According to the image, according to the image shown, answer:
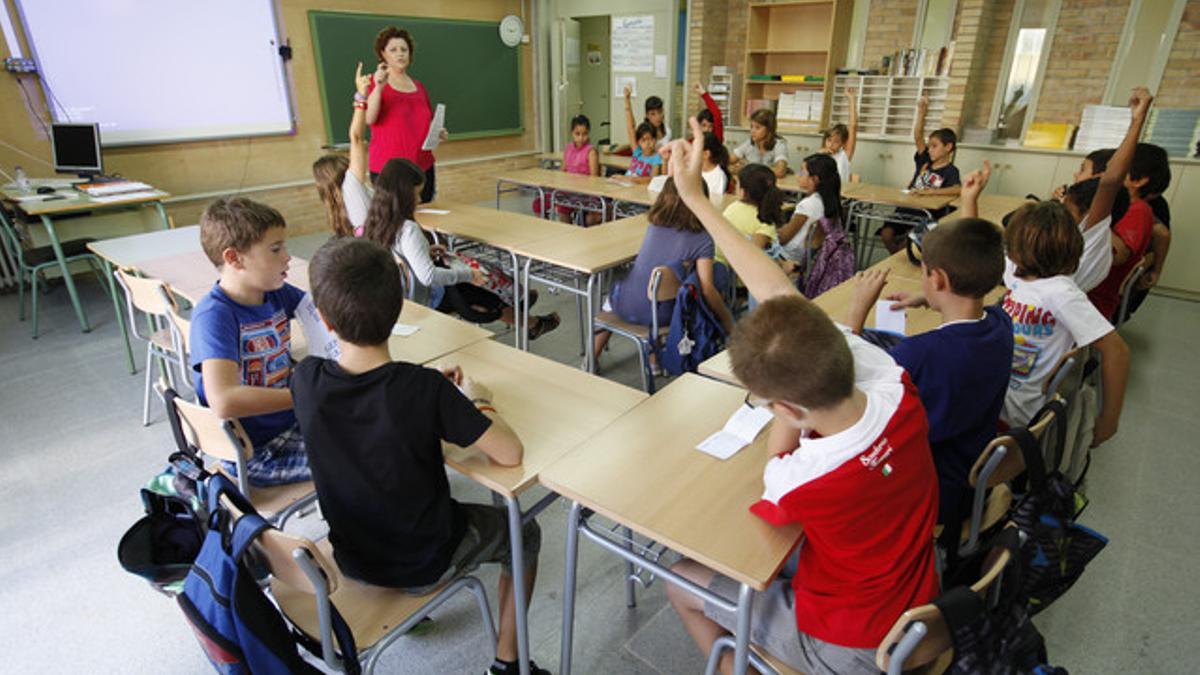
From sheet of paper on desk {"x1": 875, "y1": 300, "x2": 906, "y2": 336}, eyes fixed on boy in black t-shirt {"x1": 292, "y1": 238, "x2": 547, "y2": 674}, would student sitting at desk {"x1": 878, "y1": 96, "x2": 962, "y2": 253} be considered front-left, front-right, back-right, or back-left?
back-right

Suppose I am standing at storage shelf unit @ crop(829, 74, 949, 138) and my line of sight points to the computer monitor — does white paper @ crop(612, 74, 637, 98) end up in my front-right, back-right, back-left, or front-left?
front-right

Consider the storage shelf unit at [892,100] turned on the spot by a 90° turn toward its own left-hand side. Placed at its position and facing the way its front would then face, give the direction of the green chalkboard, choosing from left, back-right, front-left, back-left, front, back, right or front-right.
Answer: back

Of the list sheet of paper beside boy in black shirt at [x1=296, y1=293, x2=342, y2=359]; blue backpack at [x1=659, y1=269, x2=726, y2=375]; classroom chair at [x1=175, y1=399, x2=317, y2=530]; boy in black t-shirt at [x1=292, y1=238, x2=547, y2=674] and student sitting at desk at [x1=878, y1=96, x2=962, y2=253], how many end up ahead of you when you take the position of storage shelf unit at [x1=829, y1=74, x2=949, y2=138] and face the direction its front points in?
5

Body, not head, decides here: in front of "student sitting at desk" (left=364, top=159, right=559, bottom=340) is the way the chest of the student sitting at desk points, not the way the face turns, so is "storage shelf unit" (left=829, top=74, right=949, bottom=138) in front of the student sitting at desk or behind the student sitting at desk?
in front

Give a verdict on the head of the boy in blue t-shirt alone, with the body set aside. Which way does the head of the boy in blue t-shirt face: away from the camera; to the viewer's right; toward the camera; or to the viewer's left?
to the viewer's right

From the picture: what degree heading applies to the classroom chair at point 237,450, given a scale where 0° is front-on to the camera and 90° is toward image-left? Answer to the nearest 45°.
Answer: approximately 225°

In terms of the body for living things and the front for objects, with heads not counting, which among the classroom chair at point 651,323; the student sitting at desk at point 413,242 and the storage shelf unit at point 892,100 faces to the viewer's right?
the student sitting at desk

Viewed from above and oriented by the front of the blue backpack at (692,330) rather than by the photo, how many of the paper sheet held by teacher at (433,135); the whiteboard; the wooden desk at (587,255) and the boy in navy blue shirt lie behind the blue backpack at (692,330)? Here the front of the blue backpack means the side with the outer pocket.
3

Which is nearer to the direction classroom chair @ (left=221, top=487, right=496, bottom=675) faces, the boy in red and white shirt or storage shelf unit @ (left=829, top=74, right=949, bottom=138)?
the storage shelf unit

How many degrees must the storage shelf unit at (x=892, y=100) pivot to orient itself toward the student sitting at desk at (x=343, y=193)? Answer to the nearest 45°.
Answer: approximately 45° to its right

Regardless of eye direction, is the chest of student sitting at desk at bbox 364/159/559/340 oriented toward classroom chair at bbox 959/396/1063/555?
no

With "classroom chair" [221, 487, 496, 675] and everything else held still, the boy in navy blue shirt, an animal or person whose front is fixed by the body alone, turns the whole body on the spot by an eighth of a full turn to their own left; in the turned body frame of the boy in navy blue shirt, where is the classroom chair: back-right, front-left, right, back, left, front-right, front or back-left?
front-left

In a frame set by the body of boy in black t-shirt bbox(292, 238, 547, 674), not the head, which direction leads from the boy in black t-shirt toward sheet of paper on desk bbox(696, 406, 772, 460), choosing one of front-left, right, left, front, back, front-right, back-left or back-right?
front-right
